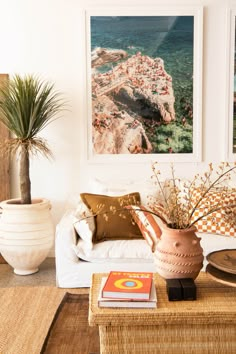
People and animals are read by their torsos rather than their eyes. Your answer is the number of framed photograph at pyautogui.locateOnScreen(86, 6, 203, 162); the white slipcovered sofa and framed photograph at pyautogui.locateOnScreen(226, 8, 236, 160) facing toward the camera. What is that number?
3

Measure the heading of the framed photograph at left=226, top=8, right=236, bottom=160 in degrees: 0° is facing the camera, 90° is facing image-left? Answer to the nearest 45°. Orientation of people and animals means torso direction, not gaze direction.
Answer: approximately 0°

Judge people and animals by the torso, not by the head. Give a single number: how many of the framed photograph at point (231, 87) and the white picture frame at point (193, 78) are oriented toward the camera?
2

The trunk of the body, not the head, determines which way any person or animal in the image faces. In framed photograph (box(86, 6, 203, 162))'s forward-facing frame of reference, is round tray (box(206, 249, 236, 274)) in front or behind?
in front

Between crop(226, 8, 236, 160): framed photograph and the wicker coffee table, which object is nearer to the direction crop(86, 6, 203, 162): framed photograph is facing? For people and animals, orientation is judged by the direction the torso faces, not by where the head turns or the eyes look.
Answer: the wicker coffee table

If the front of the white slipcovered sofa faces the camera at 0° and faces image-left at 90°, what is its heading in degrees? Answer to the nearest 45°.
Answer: approximately 0°

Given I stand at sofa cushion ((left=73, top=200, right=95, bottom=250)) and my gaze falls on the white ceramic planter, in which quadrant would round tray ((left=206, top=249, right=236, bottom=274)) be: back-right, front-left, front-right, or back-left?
back-left
